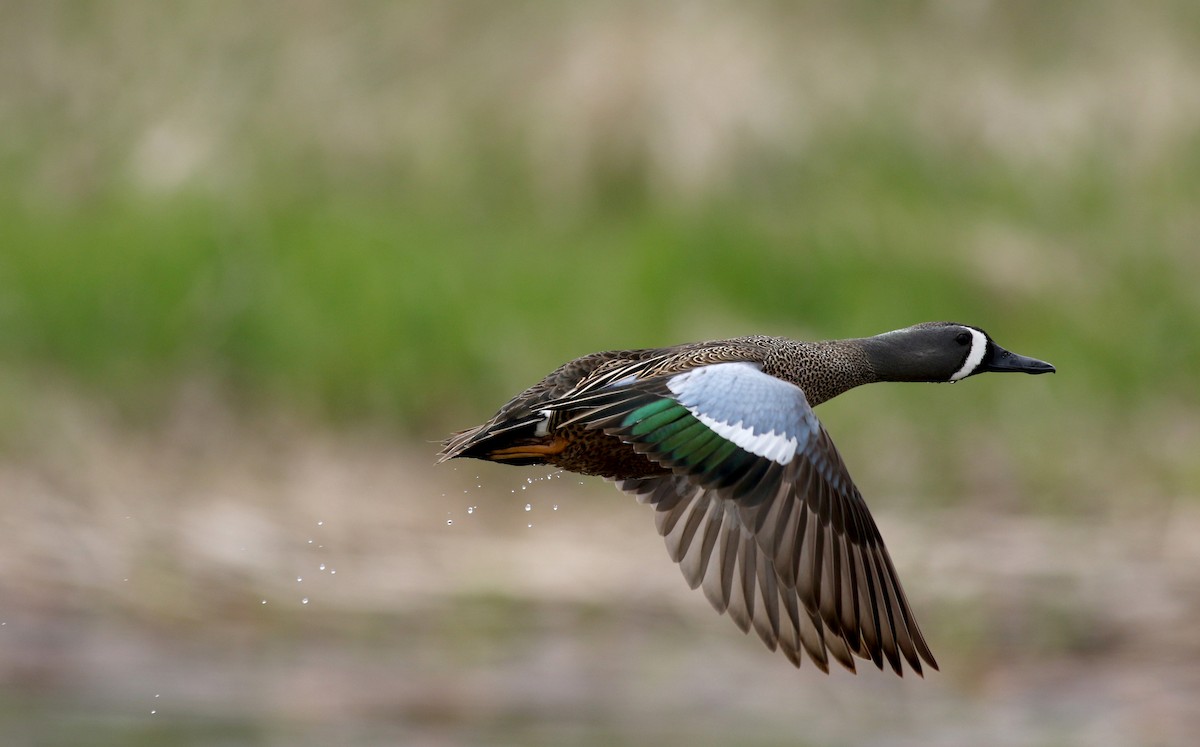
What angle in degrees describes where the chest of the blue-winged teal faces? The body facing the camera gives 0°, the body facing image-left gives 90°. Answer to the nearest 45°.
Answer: approximately 270°
